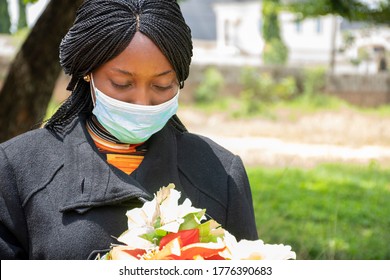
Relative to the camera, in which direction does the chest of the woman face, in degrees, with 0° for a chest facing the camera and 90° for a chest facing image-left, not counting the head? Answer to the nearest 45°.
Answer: approximately 0°

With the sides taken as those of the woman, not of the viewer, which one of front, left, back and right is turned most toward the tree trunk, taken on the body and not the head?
back

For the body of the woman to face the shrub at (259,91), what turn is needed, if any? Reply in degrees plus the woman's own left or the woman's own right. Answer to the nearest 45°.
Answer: approximately 180°

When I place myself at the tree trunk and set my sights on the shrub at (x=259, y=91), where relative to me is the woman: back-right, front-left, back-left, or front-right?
back-right

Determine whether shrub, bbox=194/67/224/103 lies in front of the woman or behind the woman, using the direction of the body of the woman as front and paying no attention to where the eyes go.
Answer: behind
